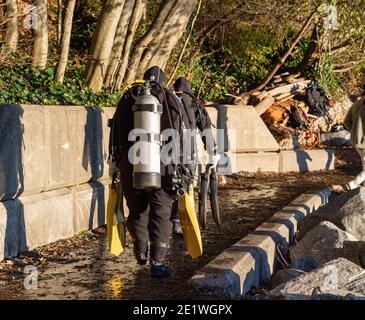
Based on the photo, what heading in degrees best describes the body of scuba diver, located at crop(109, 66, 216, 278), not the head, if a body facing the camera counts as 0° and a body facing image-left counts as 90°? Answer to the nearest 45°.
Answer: approximately 180°

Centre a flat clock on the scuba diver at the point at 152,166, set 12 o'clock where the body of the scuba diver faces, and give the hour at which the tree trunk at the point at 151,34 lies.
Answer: The tree trunk is roughly at 12 o'clock from the scuba diver.

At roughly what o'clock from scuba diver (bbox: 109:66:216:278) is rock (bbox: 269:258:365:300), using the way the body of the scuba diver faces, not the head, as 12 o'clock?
The rock is roughly at 4 o'clock from the scuba diver.

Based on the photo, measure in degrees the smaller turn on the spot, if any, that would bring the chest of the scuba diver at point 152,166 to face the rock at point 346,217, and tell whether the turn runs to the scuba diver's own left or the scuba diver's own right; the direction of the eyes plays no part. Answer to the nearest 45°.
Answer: approximately 45° to the scuba diver's own right

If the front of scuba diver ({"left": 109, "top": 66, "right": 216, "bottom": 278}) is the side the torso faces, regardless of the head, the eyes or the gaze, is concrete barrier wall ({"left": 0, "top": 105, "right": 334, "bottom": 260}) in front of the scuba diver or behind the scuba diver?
in front

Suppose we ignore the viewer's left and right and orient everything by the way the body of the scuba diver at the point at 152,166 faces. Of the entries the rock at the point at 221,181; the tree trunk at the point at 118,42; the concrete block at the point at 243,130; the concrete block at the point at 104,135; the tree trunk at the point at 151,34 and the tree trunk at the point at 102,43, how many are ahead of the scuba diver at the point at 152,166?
6

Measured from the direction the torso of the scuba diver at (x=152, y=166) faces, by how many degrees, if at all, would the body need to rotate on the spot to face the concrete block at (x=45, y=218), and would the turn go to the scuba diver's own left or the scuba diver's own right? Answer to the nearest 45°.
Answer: approximately 45° to the scuba diver's own left

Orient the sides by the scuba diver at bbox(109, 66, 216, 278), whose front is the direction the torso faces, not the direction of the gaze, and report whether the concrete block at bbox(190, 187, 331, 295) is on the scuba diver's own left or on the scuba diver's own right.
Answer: on the scuba diver's own right

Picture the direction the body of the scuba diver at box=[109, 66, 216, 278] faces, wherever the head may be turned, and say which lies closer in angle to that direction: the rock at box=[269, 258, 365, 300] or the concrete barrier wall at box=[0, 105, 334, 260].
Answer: the concrete barrier wall

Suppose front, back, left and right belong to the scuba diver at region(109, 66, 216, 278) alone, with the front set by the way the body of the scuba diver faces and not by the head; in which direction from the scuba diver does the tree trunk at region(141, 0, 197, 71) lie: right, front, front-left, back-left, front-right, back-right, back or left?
front

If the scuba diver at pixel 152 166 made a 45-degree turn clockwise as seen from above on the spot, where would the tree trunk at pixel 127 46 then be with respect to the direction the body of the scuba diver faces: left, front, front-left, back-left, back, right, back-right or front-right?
front-left

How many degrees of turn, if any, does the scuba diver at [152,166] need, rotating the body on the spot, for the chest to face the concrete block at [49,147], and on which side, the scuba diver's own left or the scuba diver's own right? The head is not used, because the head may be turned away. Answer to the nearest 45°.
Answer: approximately 45° to the scuba diver's own left

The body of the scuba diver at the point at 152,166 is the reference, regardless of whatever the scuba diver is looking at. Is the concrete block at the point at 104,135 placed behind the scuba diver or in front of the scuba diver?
in front
